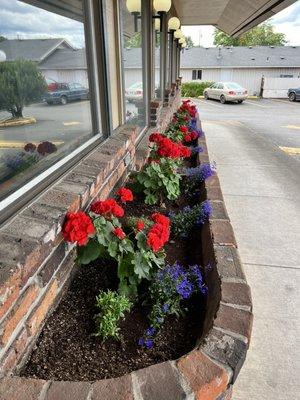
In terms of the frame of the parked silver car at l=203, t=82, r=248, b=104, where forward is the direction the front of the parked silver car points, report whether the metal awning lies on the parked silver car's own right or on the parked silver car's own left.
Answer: on the parked silver car's own left

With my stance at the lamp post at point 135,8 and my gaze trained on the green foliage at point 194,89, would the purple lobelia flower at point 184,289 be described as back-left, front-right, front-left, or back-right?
back-right

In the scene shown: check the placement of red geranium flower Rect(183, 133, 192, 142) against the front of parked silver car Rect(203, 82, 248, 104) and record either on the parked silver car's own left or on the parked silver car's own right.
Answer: on the parked silver car's own left

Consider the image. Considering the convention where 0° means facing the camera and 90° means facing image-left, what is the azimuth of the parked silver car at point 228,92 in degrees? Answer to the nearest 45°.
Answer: approximately 135°

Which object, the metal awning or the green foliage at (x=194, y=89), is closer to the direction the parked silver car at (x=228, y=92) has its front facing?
the green foliage

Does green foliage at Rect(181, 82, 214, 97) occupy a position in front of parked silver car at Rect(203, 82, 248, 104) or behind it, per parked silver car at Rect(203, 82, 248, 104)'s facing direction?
in front
